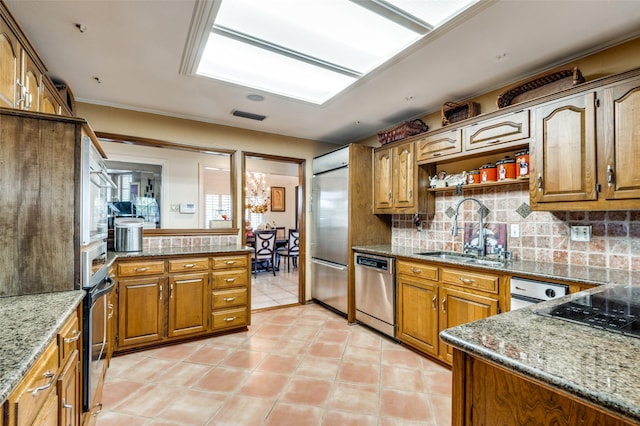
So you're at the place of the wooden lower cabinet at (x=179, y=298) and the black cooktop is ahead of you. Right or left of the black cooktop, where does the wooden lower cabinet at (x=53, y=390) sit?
right

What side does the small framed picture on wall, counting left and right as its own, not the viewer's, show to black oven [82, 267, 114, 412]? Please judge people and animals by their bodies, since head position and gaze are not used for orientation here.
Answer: front

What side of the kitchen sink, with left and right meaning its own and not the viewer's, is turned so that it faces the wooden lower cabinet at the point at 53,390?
front

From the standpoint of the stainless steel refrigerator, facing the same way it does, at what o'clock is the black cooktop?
The black cooktop is roughly at 10 o'clock from the stainless steel refrigerator.

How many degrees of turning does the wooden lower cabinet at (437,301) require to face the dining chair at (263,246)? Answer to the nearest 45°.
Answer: approximately 90° to its right

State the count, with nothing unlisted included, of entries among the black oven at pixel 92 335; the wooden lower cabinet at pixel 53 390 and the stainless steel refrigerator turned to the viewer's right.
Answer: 2

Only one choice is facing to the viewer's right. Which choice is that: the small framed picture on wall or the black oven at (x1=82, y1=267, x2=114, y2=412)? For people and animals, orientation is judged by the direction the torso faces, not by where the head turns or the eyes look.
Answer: the black oven

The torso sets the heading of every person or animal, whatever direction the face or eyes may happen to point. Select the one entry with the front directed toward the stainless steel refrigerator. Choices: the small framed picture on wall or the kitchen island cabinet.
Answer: the small framed picture on wall

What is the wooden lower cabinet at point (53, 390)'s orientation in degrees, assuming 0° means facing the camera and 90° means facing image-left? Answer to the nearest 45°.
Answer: approximately 270°

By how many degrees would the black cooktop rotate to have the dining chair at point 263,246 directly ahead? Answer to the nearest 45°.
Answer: approximately 90° to its right

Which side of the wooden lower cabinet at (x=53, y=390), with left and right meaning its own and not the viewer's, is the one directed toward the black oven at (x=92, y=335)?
left

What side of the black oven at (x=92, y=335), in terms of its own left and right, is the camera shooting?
right
